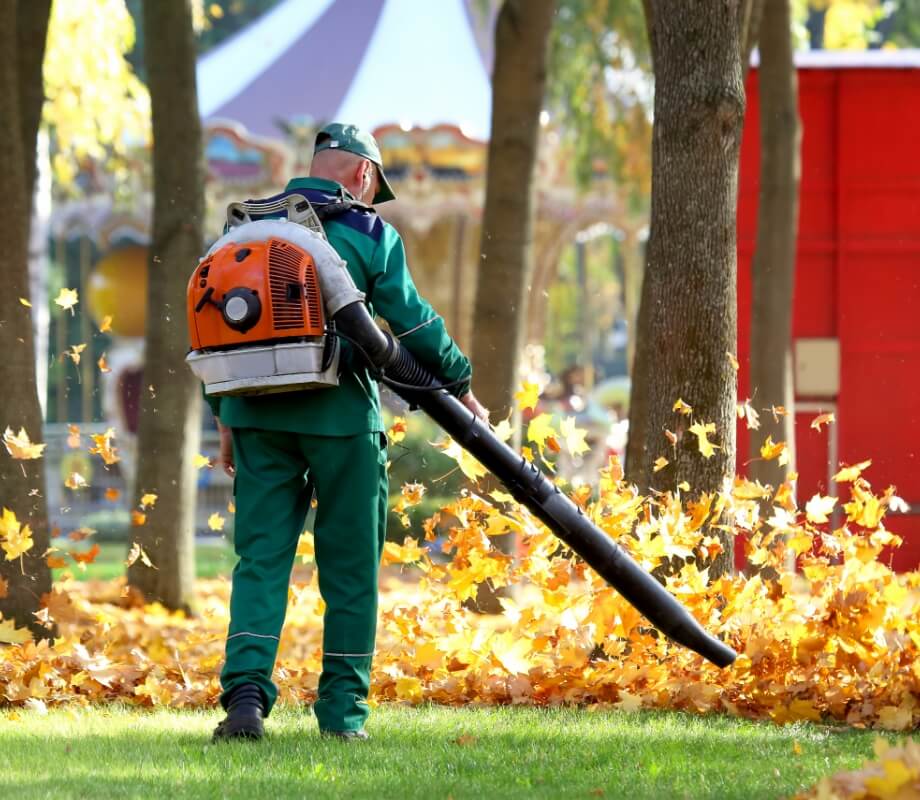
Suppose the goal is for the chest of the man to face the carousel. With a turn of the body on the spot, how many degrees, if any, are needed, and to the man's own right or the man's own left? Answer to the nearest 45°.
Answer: approximately 45° to the man's own left

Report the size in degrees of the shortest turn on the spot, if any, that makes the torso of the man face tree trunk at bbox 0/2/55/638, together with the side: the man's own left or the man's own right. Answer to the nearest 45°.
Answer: approximately 90° to the man's own left

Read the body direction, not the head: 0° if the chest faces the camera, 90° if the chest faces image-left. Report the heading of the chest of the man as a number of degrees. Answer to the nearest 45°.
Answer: approximately 225°

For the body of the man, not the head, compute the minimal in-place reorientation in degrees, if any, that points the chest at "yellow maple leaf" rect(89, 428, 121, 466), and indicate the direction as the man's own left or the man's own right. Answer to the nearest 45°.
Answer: approximately 90° to the man's own left

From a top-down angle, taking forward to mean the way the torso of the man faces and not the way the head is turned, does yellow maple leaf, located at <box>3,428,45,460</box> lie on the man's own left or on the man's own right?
on the man's own left

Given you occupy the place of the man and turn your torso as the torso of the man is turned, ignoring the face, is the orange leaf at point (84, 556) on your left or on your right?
on your left

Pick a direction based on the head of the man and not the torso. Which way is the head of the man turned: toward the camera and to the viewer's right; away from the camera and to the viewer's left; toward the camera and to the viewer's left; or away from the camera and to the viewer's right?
away from the camera and to the viewer's right

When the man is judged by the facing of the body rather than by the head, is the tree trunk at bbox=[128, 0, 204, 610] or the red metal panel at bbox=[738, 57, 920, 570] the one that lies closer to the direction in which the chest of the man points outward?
the red metal panel
